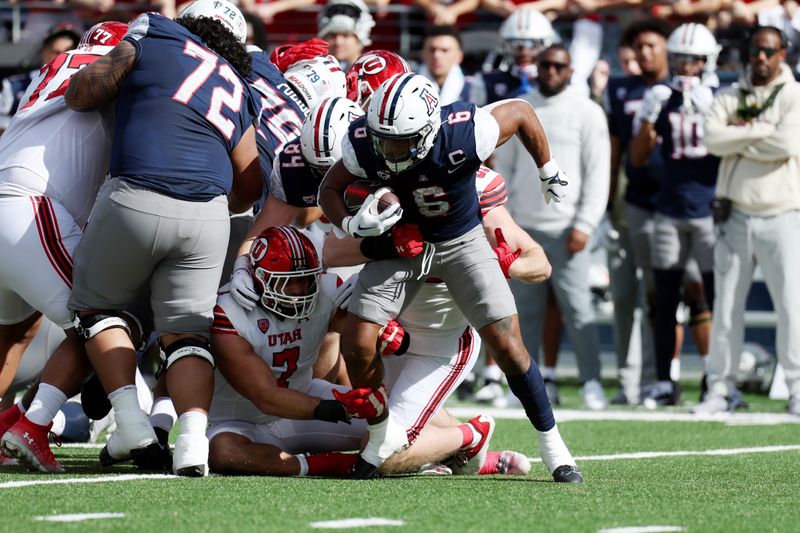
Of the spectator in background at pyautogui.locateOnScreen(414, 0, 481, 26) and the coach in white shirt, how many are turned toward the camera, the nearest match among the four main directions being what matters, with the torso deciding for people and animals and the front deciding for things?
2

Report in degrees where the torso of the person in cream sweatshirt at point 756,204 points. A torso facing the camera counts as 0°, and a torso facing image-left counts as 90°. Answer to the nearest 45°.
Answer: approximately 0°

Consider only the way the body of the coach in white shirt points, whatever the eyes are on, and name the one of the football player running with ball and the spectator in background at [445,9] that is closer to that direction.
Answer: the football player running with ball

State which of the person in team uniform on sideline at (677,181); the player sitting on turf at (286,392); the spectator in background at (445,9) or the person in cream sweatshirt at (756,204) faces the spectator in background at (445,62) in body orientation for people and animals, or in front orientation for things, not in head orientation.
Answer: the spectator in background at (445,9)

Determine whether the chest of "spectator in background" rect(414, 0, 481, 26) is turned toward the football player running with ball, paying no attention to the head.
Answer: yes

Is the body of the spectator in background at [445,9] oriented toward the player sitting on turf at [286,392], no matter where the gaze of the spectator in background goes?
yes

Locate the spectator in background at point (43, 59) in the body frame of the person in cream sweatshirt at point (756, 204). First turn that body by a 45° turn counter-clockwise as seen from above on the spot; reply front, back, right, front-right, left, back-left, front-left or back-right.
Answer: back-right

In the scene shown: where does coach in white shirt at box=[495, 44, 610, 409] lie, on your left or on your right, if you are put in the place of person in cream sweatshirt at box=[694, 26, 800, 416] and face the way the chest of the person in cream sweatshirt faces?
on your right

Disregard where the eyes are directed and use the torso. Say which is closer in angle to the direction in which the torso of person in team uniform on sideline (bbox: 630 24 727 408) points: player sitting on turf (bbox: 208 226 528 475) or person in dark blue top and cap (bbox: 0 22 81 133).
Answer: the player sitting on turf

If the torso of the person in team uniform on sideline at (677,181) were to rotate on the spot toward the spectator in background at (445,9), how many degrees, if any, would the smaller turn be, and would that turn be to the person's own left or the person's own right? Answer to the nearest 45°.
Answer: approximately 135° to the person's own right
